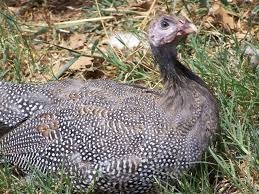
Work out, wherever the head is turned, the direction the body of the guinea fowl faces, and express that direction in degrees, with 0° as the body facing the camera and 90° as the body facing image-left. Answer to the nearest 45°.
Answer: approximately 270°

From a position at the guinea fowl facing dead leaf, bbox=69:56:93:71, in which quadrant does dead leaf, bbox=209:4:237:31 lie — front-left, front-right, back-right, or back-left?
front-right

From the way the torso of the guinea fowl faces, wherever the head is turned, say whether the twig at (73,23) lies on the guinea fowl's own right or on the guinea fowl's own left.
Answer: on the guinea fowl's own left

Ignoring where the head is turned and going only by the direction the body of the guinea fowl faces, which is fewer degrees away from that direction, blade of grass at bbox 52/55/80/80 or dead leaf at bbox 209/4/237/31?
the dead leaf

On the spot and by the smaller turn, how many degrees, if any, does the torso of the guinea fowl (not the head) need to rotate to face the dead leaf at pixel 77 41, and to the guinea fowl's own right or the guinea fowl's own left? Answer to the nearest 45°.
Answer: approximately 90° to the guinea fowl's own left

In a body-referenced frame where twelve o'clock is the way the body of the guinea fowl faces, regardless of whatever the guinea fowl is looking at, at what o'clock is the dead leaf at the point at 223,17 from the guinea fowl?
The dead leaf is roughly at 10 o'clock from the guinea fowl.

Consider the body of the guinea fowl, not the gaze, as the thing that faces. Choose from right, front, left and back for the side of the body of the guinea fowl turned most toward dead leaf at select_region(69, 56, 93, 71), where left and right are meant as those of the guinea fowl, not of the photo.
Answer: left

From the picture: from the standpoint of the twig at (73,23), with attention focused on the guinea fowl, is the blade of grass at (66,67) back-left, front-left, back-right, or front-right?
front-right

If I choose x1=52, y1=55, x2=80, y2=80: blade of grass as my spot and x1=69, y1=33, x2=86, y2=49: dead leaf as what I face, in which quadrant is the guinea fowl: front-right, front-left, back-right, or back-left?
back-right
